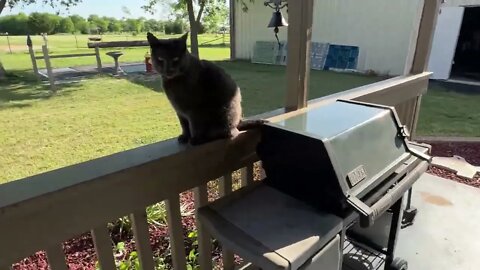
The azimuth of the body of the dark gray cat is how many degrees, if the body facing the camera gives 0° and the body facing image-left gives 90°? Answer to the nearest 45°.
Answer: approximately 45°

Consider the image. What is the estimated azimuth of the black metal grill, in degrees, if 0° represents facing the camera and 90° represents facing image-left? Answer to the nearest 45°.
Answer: approximately 315°

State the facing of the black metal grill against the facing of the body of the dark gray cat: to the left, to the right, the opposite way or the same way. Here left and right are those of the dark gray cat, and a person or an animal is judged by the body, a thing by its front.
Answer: to the left

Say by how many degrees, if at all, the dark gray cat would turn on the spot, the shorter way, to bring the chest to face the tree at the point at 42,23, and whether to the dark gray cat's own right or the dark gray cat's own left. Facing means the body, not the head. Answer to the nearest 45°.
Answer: approximately 90° to the dark gray cat's own right

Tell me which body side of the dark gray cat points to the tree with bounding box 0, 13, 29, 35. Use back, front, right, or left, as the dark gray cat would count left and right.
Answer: right

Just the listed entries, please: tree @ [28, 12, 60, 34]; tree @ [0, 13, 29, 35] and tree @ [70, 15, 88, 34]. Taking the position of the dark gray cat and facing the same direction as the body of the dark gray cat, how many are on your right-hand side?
3

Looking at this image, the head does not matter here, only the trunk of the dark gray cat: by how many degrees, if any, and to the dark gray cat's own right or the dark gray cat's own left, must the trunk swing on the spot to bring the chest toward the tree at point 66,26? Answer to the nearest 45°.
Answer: approximately 90° to the dark gray cat's own right

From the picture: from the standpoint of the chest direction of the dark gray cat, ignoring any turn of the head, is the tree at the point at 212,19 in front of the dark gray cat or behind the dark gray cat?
behind

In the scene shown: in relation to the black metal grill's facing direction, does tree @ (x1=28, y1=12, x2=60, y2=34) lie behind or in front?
behind

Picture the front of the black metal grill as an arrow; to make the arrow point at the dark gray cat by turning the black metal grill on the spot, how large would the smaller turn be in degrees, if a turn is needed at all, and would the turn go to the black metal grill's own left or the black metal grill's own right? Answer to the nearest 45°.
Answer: approximately 135° to the black metal grill's own right

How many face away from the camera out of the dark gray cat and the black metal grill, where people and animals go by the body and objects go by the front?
0

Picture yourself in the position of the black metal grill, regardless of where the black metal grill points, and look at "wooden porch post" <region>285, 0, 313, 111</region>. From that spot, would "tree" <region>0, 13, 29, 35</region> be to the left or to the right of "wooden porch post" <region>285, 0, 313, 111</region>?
left
